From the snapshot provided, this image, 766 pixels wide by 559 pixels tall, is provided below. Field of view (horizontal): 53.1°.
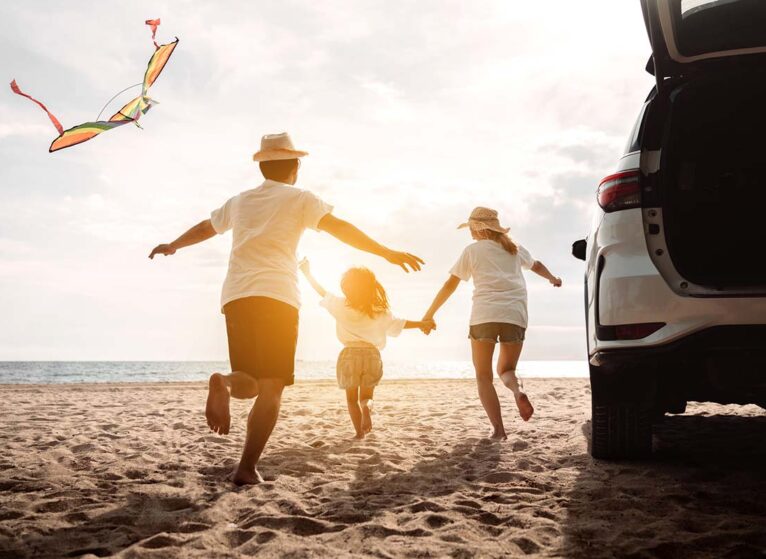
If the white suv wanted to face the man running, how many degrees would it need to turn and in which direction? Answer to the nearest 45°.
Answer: approximately 90° to its left

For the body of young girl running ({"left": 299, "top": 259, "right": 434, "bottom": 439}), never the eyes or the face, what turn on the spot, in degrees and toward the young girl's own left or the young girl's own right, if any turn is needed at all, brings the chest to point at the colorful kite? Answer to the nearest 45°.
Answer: approximately 90° to the young girl's own left

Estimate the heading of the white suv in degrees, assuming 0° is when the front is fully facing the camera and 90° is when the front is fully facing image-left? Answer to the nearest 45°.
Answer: approximately 180°

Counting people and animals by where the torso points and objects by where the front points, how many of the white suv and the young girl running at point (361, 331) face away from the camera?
2

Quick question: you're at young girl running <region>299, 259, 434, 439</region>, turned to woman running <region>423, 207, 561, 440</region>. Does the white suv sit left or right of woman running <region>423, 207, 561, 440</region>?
right

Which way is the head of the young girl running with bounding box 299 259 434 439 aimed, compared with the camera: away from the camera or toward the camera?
away from the camera

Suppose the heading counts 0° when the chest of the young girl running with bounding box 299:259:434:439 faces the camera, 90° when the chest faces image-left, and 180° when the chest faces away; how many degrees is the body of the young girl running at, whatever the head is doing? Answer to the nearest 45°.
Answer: approximately 180°

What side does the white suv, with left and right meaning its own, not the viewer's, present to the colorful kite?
left

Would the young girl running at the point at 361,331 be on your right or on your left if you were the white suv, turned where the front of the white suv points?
on your left

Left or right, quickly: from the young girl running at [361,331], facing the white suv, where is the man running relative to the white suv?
right

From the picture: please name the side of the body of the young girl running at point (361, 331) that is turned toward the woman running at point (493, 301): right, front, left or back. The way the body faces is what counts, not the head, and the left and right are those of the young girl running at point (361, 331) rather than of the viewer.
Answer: right

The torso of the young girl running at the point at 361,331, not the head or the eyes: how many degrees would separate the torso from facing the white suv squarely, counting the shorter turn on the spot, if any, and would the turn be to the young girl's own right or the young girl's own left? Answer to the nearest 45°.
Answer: approximately 135° to the young girl's own right
